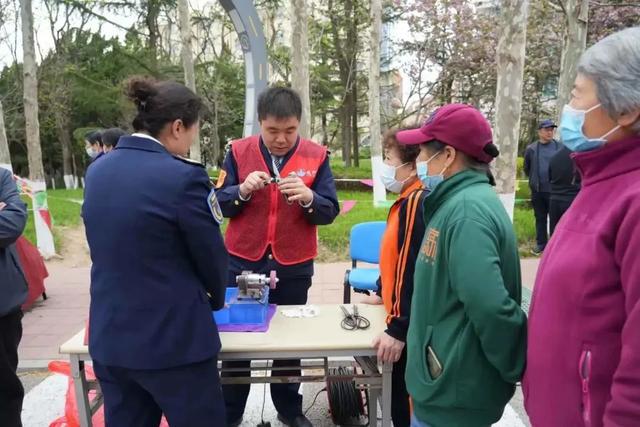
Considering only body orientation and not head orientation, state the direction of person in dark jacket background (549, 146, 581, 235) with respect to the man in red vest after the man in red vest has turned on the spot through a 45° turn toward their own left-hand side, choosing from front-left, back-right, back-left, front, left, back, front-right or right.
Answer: left

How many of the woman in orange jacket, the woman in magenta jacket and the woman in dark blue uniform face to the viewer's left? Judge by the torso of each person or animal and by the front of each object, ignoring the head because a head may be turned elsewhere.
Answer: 2

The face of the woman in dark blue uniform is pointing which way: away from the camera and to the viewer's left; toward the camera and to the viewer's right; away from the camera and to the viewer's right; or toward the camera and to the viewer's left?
away from the camera and to the viewer's right

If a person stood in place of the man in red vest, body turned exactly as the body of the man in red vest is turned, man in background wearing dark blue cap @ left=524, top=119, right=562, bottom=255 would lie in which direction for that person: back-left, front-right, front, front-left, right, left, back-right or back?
back-left

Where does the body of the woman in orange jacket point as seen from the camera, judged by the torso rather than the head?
to the viewer's left

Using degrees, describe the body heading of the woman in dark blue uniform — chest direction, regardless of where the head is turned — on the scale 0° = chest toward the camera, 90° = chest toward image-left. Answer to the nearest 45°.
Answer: approximately 225°

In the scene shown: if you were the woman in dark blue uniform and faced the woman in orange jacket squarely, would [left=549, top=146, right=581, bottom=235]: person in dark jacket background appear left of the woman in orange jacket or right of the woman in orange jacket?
left

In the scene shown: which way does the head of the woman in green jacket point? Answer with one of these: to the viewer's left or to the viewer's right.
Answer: to the viewer's left

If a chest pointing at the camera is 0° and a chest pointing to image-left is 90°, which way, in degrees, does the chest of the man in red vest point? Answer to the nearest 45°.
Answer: approximately 0°
